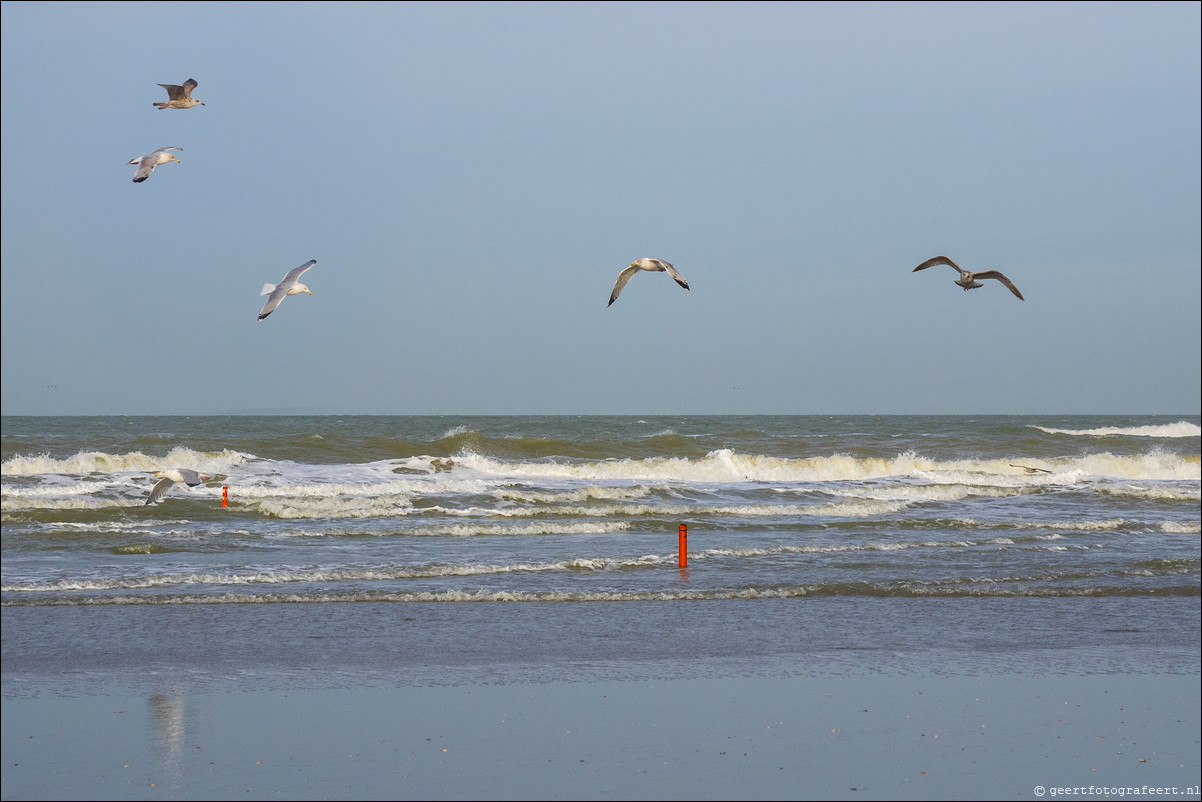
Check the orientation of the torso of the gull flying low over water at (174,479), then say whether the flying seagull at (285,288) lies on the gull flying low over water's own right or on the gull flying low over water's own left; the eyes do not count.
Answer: on the gull flying low over water's own left
